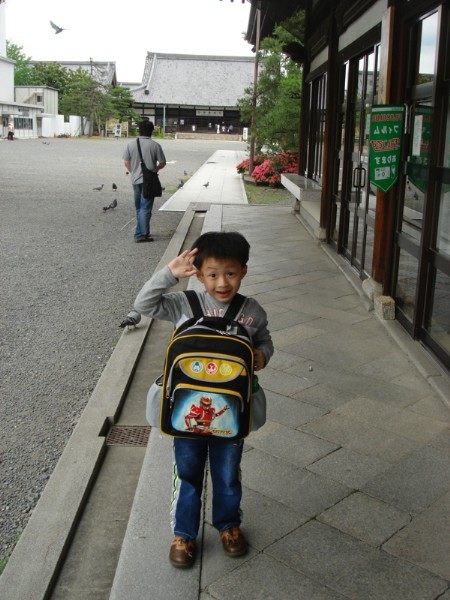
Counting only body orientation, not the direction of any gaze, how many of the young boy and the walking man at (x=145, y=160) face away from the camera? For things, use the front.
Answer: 1

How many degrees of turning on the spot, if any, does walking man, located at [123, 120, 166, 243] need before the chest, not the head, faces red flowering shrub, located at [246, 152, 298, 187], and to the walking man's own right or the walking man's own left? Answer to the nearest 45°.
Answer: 0° — they already face it

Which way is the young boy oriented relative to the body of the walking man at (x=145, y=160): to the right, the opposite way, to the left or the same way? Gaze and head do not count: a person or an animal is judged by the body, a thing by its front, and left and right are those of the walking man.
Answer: the opposite way

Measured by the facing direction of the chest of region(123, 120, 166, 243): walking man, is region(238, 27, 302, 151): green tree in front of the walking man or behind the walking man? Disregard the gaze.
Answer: in front

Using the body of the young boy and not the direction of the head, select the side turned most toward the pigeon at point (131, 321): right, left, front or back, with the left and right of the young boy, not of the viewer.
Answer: back

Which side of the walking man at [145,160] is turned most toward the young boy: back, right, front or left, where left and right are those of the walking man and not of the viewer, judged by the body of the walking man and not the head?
back

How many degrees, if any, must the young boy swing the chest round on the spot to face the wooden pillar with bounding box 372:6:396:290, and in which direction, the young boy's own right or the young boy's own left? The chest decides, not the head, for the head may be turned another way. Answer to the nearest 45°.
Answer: approximately 180°

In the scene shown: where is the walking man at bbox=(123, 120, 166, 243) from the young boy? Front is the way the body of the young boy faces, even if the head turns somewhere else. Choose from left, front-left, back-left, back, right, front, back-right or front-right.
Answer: back

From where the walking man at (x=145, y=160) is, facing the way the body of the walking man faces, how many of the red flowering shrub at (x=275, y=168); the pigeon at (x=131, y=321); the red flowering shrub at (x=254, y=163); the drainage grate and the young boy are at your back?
3

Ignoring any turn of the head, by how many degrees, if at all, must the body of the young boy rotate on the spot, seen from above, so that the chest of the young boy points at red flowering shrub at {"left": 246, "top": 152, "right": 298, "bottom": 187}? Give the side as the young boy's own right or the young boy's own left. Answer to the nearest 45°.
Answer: approximately 180°

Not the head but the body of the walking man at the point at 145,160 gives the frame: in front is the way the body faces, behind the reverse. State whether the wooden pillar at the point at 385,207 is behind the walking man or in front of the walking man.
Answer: behind

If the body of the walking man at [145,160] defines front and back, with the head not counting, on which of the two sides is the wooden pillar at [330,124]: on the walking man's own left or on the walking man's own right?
on the walking man's own right

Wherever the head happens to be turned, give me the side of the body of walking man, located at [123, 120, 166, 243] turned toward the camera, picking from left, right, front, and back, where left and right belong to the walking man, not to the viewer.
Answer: back

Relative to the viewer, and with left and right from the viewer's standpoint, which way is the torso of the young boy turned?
facing the viewer

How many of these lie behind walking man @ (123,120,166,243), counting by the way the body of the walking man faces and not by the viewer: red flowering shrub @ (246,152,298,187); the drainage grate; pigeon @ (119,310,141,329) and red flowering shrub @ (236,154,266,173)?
2
